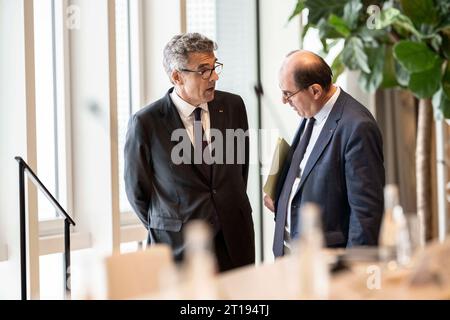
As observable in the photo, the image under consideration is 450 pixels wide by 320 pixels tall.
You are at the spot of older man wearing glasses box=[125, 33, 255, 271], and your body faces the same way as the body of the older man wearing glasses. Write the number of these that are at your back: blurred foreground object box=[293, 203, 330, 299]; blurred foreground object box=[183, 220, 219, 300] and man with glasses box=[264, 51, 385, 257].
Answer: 0

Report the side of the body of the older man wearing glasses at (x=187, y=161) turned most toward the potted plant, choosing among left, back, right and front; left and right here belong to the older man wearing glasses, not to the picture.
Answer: left

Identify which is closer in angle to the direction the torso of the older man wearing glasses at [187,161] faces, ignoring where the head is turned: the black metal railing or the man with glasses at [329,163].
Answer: the man with glasses

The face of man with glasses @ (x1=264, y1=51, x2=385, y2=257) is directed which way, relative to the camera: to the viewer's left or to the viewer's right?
to the viewer's left

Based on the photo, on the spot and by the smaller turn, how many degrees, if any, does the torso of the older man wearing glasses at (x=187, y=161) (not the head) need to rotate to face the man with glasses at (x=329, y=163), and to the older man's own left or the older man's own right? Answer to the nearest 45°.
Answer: approximately 45° to the older man's own left

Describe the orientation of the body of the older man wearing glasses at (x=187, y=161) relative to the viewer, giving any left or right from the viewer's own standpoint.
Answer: facing the viewer and to the right of the viewer

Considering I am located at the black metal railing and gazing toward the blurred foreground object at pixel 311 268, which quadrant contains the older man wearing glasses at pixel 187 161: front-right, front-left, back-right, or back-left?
front-left

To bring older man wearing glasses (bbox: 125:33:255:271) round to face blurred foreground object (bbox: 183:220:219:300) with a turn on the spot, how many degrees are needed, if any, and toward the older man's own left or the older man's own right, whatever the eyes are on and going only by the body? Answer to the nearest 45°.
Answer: approximately 45° to the older man's own right

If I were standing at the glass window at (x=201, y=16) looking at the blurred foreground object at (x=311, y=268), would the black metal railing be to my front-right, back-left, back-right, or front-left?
front-right

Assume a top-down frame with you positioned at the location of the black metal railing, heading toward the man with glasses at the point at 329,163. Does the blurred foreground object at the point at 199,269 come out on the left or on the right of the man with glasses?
right

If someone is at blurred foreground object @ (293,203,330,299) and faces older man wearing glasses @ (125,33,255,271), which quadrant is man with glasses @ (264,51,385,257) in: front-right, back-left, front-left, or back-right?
front-right

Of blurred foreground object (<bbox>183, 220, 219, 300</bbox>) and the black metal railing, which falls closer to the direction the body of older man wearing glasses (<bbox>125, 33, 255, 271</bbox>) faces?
the blurred foreground object

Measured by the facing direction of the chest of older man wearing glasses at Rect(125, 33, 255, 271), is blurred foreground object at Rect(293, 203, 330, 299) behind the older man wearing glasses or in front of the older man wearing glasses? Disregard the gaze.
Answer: in front

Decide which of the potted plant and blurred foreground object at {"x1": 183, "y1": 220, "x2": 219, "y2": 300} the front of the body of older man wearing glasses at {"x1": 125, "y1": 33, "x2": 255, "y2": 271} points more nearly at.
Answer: the blurred foreground object

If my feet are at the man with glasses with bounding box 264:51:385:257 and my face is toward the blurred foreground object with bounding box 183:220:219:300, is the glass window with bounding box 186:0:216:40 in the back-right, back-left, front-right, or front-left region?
back-right

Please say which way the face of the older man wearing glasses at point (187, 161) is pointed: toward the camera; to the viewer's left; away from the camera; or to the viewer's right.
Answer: to the viewer's right
